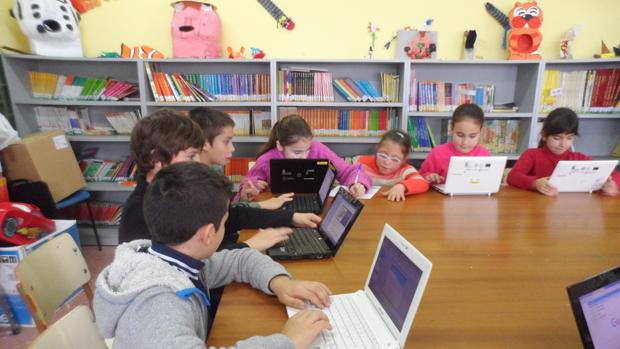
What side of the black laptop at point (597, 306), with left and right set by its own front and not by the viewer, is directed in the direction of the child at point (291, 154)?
back

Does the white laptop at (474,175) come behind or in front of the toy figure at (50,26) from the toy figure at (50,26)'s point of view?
in front

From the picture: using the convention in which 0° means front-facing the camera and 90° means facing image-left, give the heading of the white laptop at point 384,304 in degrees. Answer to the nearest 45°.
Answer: approximately 45°

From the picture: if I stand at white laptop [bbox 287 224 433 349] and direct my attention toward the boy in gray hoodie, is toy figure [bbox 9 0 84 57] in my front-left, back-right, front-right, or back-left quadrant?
front-right

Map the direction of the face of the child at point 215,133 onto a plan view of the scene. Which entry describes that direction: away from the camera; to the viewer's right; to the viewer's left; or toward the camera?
to the viewer's right

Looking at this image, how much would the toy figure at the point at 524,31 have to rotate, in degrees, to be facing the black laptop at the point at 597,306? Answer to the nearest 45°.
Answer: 0° — it already faces it

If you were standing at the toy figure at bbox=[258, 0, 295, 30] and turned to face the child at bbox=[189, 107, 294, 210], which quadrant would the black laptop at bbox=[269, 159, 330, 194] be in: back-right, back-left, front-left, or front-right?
front-left

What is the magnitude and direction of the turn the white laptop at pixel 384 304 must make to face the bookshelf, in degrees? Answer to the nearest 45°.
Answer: approximately 135° to its right

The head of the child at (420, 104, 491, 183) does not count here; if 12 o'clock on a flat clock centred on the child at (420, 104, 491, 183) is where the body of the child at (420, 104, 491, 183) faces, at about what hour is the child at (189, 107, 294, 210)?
the child at (189, 107, 294, 210) is roughly at 2 o'clock from the child at (420, 104, 491, 183).

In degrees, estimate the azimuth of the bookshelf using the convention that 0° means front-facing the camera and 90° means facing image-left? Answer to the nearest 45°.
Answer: approximately 0°

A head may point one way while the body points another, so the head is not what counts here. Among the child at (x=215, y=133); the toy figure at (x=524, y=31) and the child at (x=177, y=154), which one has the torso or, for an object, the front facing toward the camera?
the toy figure

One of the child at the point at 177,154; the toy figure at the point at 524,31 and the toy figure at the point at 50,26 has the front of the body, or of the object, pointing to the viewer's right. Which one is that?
the child

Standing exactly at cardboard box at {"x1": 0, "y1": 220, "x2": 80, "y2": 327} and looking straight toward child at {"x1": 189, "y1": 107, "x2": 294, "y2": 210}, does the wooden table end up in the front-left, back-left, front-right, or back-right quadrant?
front-right

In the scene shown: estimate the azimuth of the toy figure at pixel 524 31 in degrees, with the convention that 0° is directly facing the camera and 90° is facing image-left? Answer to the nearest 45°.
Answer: approximately 0°

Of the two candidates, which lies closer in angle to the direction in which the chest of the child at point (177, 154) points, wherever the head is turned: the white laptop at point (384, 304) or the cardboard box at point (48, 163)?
the white laptop

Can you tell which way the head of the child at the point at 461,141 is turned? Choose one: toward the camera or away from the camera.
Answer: toward the camera

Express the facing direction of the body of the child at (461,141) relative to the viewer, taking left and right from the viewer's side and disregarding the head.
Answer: facing the viewer
